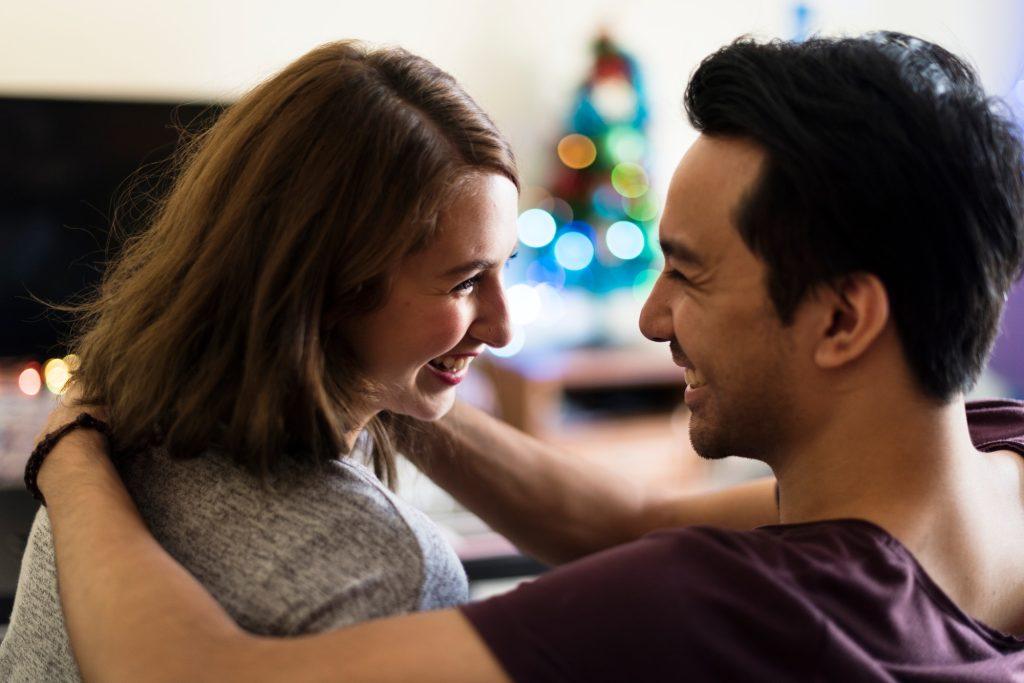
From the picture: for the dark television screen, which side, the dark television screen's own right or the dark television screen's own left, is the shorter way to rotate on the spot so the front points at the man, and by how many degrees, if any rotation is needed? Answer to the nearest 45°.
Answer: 0° — it already faces them

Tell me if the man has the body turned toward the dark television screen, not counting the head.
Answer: yes

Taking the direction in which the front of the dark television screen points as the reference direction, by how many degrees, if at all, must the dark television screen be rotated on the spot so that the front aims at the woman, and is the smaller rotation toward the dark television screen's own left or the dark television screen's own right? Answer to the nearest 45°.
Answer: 0° — it already faces them

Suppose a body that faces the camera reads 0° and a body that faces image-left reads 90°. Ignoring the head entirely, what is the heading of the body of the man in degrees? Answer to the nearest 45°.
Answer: approximately 135°

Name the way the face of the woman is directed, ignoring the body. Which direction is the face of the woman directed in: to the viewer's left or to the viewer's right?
to the viewer's right

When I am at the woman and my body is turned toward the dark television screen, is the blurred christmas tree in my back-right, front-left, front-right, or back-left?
front-right

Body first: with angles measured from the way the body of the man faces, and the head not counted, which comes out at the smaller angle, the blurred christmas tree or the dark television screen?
the dark television screen

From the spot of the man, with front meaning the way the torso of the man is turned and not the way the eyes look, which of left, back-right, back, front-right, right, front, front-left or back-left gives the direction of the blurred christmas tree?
front-right

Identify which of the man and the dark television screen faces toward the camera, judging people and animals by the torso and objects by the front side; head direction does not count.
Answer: the dark television screen

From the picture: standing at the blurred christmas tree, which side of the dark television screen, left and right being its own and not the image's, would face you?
left

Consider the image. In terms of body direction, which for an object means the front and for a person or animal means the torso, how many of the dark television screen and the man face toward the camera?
1

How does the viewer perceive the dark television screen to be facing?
facing the viewer

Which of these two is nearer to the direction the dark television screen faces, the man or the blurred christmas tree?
the man

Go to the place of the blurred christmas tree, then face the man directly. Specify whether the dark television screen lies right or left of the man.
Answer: right

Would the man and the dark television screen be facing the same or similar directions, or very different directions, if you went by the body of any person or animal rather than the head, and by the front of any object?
very different directions

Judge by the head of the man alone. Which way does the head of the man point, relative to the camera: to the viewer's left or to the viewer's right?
to the viewer's left

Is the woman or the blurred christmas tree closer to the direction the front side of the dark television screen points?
the woman
